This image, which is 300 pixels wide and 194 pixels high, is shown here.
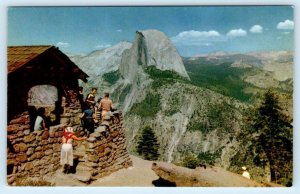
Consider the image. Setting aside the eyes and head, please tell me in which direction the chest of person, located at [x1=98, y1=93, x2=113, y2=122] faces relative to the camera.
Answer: away from the camera

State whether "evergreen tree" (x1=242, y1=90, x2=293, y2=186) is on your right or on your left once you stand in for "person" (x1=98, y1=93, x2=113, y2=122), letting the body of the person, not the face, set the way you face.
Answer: on your right

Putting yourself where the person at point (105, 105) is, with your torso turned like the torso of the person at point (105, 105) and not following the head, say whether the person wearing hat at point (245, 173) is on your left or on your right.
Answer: on your right
